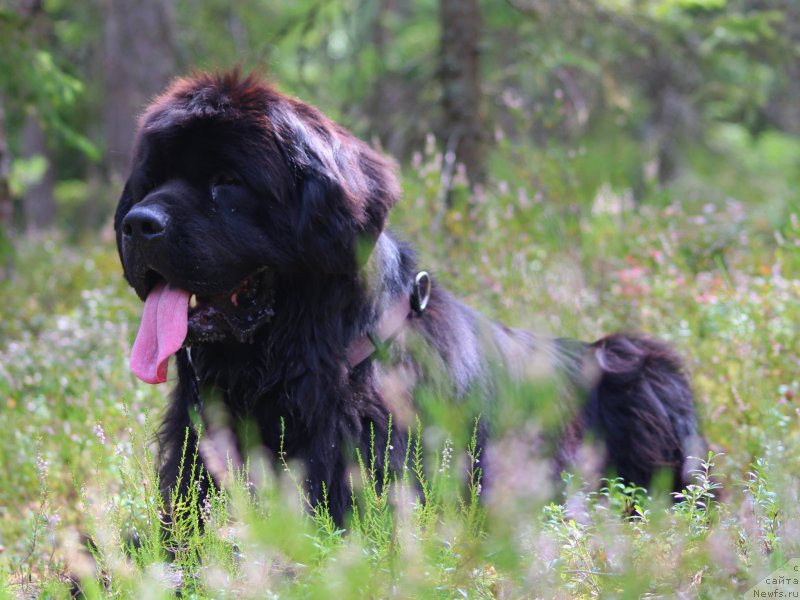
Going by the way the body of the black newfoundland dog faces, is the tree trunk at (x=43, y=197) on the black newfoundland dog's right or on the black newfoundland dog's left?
on the black newfoundland dog's right

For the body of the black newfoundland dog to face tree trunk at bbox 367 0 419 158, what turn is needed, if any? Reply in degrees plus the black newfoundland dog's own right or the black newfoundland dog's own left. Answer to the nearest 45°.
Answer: approximately 135° to the black newfoundland dog's own right

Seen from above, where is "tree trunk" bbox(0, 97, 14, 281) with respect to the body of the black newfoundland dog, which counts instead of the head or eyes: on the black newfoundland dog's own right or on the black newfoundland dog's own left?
on the black newfoundland dog's own right

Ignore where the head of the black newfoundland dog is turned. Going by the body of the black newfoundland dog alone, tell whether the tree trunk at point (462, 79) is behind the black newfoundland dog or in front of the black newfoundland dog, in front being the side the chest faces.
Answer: behind

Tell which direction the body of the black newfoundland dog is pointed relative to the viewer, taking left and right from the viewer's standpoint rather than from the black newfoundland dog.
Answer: facing the viewer and to the left of the viewer

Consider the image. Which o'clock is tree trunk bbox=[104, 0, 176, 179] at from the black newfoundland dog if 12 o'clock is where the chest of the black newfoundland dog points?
The tree trunk is roughly at 4 o'clock from the black newfoundland dog.
